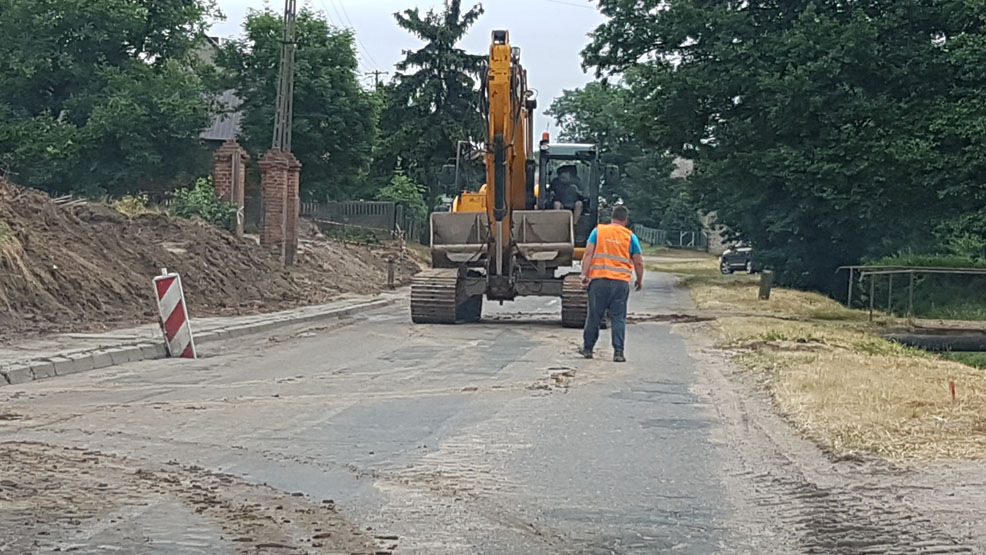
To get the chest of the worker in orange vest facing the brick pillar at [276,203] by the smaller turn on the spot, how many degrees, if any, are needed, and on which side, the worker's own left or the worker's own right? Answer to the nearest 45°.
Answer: approximately 45° to the worker's own left

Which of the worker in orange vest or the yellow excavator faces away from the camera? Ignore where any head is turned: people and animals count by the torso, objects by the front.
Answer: the worker in orange vest

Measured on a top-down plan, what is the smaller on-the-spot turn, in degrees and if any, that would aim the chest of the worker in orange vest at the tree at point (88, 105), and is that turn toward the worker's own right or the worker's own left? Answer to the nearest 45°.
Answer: approximately 45° to the worker's own left

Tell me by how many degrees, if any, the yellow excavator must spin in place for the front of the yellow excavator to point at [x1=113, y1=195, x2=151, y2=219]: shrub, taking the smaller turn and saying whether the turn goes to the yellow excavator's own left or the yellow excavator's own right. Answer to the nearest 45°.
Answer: approximately 135° to the yellow excavator's own right

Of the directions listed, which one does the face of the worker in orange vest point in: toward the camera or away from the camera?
away from the camera

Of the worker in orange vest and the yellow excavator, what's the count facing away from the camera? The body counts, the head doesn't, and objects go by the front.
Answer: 1

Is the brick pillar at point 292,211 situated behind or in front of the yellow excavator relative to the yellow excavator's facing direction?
behind

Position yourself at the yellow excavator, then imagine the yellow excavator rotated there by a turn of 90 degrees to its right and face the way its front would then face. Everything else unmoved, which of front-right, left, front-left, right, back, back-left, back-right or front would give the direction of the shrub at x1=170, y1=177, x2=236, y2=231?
front-right

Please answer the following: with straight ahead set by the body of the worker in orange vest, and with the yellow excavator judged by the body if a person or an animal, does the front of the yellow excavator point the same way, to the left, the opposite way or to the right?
the opposite way

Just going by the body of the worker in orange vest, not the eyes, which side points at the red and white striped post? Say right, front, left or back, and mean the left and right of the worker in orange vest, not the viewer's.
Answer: left

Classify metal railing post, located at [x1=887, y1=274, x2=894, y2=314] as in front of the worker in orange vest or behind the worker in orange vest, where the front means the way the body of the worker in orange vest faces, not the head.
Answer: in front

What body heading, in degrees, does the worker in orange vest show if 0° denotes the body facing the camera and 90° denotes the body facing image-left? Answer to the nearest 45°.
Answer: approximately 180°

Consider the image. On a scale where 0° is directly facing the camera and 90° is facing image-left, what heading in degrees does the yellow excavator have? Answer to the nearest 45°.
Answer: approximately 0°
